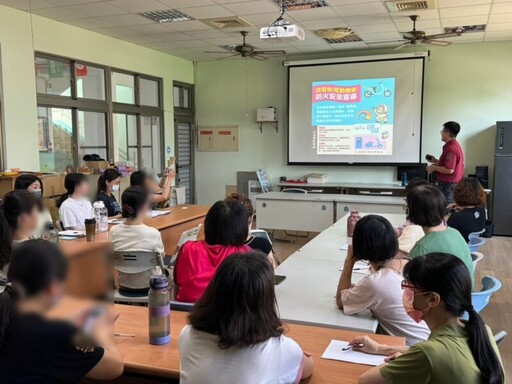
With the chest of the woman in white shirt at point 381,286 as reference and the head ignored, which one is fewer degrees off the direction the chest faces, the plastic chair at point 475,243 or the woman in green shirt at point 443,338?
the plastic chair

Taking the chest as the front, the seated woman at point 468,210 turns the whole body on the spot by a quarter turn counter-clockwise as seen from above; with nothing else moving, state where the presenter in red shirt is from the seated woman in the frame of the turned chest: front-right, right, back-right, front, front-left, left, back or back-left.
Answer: back-right

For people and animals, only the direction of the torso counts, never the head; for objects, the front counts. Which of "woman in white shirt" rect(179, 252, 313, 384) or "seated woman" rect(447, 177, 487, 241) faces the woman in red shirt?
the woman in white shirt

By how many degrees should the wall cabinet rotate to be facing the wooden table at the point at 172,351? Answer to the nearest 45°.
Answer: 0° — it already faces it

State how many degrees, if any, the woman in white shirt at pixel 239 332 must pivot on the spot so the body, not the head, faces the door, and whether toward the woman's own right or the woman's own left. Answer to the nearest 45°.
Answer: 0° — they already face it

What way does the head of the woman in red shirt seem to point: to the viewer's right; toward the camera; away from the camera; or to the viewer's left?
away from the camera

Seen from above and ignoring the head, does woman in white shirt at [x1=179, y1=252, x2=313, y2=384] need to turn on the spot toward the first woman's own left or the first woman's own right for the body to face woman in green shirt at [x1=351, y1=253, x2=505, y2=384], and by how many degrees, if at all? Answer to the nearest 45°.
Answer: approximately 90° to the first woman's own right

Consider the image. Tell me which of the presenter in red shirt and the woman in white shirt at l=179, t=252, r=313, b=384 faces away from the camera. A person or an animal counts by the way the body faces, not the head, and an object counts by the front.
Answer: the woman in white shirt

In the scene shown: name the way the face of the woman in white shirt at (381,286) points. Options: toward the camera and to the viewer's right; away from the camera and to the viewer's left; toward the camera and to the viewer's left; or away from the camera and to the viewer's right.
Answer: away from the camera and to the viewer's left

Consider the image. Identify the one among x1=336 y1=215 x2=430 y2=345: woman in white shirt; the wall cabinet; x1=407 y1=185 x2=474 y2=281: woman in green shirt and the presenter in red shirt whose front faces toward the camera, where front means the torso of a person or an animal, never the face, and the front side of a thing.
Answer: the wall cabinet

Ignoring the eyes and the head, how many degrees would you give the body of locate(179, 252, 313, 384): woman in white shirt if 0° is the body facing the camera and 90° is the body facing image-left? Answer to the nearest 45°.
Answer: approximately 180°

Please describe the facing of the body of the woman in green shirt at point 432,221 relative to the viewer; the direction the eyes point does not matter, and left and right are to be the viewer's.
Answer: facing away from the viewer and to the left of the viewer

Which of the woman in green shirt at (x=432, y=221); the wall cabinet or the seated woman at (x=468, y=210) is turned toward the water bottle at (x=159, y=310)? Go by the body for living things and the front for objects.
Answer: the wall cabinet
